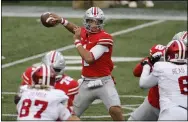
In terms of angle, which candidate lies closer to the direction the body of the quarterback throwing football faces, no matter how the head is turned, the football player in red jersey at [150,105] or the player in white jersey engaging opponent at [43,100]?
the player in white jersey engaging opponent

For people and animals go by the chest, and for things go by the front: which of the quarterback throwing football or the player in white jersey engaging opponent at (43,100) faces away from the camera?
the player in white jersey engaging opponent

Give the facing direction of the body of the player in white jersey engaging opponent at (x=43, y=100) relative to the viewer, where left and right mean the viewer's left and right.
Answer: facing away from the viewer

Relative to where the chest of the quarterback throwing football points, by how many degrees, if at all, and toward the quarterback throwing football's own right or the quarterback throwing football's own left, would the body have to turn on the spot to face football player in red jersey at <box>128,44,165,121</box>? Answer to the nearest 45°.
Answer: approximately 90° to the quarterback throwing football's own left

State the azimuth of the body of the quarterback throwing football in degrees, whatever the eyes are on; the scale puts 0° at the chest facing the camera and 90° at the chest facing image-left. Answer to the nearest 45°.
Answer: approximately 45°

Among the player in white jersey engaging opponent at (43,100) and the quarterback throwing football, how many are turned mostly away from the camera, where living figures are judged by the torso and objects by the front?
1
